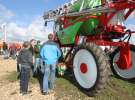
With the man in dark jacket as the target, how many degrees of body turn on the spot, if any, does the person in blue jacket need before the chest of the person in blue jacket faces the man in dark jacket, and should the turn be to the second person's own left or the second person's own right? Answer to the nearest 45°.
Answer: approximately 90° to the second person's own left

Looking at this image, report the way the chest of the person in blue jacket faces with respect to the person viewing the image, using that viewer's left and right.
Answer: facing away from the viewer

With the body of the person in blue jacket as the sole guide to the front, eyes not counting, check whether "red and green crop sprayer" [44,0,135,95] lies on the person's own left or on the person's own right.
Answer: on the person's own right
